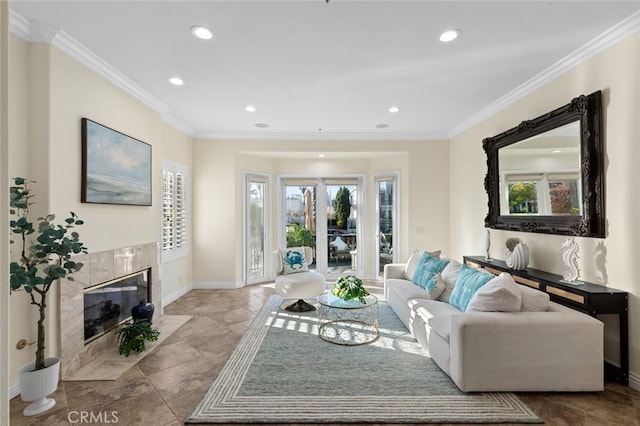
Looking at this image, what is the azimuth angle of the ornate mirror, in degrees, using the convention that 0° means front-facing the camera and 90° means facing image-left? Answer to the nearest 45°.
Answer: approximately 45°

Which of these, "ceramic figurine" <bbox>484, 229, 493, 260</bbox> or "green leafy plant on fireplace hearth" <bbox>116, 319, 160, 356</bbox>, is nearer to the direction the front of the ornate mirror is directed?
the green leafy plant on fireplace hearth

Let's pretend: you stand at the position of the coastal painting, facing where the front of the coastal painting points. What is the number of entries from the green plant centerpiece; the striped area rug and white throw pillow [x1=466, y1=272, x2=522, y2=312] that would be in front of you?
3

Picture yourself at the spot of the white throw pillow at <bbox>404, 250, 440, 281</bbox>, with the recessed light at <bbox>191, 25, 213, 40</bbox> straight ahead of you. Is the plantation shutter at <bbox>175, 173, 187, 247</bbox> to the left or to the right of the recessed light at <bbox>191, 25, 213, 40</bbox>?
right

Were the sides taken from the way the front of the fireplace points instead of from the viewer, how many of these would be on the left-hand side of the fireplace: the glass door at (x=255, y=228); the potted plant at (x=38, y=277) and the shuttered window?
2

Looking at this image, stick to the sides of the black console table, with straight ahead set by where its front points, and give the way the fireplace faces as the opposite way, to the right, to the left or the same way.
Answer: the opposite way

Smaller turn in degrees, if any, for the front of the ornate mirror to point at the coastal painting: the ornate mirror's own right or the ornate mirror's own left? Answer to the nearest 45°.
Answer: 0° — it already faces it

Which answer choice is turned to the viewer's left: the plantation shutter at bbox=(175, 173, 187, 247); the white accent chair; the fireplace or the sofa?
the sofa

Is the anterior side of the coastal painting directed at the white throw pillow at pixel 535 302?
yes

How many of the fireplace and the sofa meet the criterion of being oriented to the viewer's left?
1

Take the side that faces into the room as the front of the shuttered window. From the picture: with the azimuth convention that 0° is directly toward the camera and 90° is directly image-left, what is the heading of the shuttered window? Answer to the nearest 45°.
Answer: approximately 315°

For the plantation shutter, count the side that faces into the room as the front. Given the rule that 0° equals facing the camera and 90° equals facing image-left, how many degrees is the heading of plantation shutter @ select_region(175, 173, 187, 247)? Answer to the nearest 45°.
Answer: approximately 315°

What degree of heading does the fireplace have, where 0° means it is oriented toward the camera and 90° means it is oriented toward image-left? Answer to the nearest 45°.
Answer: approximately 315°

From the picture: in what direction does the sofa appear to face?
to the viewer's left
